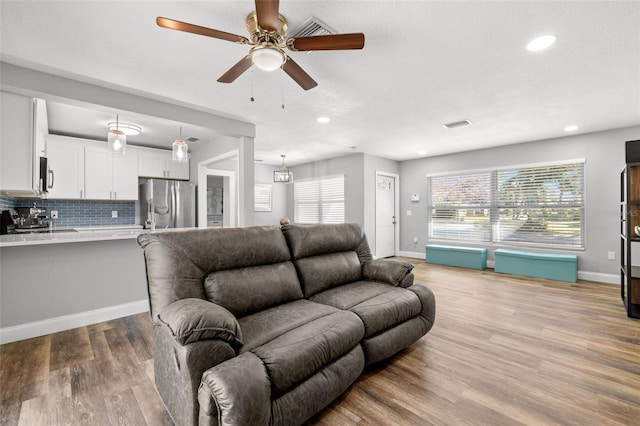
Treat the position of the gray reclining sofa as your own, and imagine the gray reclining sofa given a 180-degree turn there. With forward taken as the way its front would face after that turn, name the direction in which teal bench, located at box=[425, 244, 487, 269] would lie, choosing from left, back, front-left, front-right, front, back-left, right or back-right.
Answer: right

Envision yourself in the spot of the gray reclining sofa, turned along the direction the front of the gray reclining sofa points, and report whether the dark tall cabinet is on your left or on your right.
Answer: on your left

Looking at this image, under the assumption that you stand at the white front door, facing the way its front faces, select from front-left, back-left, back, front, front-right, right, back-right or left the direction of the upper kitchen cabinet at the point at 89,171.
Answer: right

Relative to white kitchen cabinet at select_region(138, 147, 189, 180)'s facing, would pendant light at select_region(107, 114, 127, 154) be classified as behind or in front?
in front

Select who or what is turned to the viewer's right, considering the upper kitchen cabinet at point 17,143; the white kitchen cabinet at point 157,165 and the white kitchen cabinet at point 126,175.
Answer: the upper kitchen cabinet

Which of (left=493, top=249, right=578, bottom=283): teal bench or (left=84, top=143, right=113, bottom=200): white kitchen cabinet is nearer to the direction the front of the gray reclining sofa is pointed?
the teal bench
